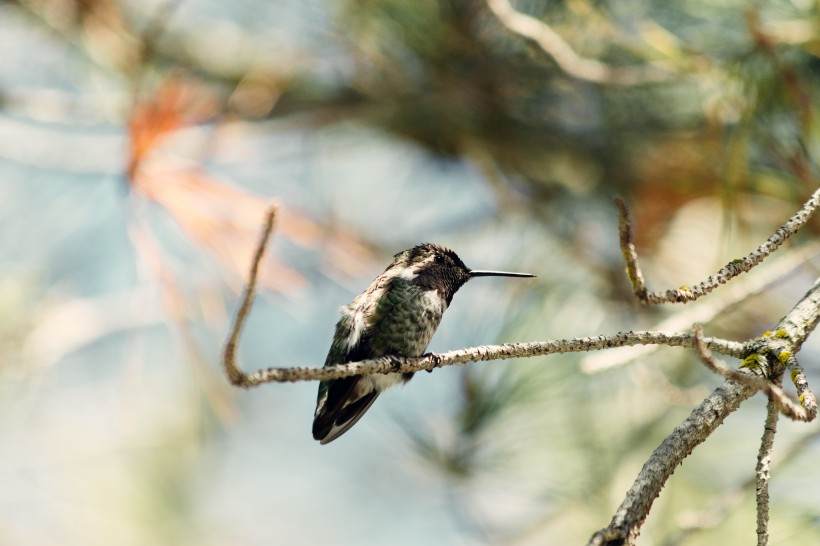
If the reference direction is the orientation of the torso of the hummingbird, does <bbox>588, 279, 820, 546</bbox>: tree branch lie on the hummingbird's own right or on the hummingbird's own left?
on the hummingbird's own right

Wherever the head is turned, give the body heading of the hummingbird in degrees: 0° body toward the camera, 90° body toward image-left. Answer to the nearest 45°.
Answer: approximately 270°
